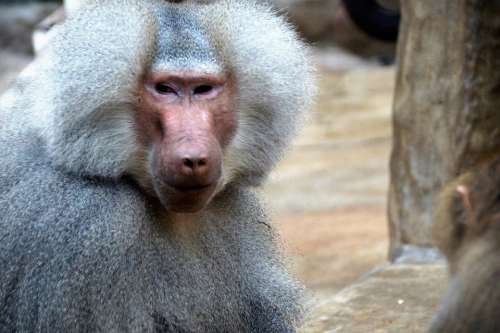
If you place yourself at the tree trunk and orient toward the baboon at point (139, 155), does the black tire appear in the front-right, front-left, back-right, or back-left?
back-right

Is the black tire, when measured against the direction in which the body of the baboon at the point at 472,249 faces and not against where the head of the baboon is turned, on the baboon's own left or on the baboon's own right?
on the baboon's own left

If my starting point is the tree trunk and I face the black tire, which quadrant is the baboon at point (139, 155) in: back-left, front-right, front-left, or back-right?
back-left

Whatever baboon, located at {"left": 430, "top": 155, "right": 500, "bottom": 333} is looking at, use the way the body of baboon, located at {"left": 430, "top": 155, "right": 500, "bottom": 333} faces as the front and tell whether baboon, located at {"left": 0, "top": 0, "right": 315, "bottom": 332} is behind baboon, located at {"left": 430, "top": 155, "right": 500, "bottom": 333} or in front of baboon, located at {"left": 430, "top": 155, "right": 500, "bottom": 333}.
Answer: behind
